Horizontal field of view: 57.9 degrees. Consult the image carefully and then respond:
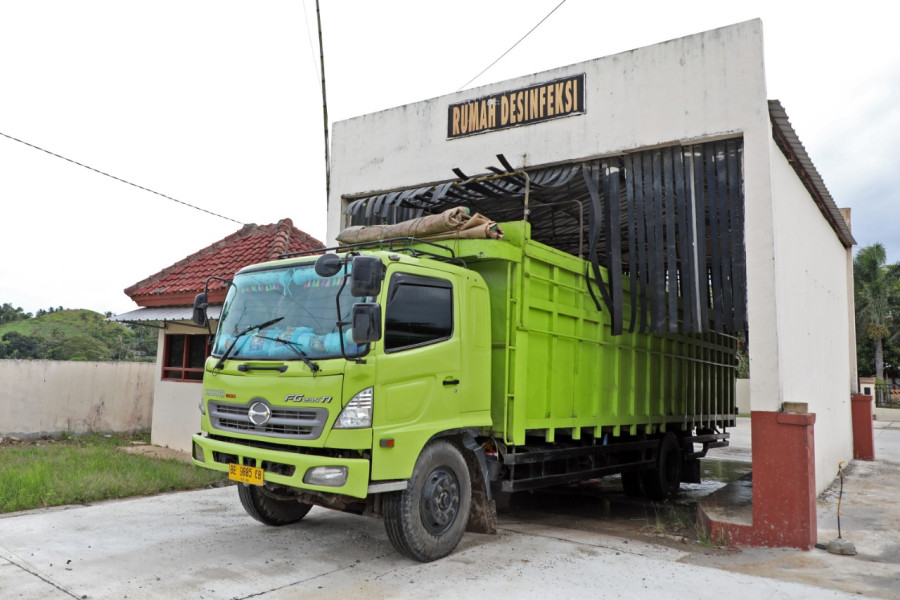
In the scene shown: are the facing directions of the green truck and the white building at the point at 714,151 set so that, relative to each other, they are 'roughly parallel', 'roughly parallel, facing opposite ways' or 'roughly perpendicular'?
roughly parallel

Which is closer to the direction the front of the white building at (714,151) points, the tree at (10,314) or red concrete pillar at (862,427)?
the tree

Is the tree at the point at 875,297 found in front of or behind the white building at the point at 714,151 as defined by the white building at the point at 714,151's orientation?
behind

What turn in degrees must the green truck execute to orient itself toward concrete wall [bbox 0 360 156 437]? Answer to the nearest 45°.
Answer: approximately 90° to its right

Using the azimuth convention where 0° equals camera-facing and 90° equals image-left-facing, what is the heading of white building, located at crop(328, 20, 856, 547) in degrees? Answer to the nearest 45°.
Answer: approximately 45°

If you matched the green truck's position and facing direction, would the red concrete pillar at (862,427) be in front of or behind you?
behind

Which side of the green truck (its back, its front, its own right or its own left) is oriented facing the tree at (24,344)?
right
